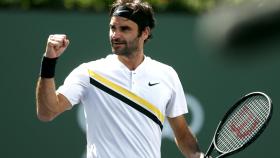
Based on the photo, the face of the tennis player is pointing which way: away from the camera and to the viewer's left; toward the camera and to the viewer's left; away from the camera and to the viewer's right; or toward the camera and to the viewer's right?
toward the camera and to the viewer's left

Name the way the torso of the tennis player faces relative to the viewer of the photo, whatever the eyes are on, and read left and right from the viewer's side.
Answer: facing the viewer
